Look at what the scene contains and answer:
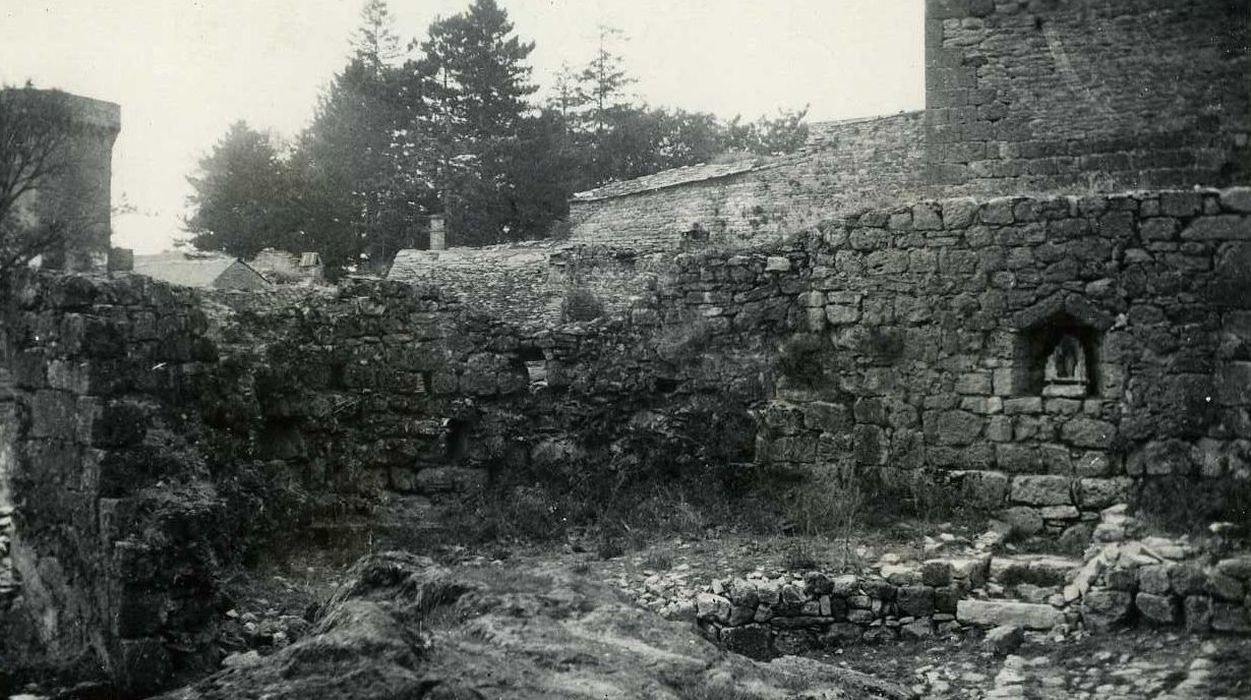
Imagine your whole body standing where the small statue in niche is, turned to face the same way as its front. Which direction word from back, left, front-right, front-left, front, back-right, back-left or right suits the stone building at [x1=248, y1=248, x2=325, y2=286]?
back-right

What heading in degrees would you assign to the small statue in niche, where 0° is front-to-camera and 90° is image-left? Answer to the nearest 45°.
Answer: approximately 0°

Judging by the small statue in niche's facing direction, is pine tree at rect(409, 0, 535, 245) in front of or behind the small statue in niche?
behind

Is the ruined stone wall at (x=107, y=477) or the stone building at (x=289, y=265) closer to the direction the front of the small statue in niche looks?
the ruined stone wall

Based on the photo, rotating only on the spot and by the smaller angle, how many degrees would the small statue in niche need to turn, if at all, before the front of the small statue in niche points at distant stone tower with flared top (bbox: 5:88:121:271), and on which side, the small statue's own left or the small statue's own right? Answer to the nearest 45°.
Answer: approximately 90° to the small statue's own right

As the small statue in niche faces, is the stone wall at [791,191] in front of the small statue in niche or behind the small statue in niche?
behind

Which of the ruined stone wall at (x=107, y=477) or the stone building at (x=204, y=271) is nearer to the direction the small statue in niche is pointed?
the ruined stone wall

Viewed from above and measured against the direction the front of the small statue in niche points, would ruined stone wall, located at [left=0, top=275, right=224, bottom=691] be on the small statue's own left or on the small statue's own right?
on the small statue's own right

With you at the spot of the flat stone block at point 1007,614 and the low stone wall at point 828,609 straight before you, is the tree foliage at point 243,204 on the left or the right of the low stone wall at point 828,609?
right

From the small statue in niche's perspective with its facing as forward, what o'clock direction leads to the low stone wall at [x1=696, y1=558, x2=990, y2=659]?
The low stone wall is roughly at 1 o'clock from the small statue in niche.
